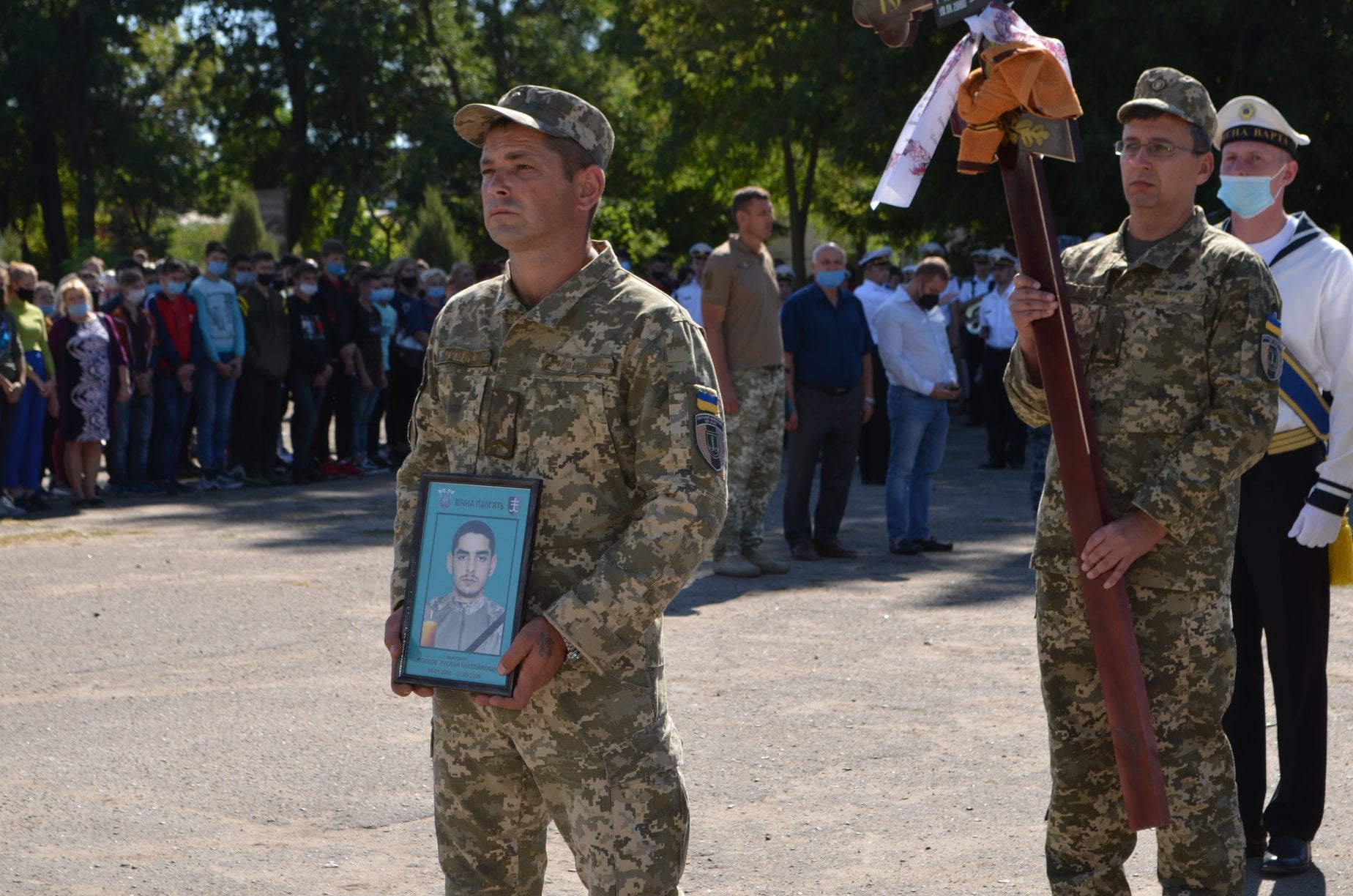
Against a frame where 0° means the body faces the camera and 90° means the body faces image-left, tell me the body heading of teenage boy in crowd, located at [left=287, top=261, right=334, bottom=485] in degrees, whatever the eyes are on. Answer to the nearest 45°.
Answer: approximately 315°

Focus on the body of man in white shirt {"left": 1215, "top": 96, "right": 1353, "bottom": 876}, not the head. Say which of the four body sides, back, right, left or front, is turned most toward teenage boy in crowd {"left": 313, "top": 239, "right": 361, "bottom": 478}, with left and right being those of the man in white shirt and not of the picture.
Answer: right

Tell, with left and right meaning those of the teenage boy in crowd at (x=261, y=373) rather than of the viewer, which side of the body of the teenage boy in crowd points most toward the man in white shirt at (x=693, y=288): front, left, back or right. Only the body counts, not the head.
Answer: left

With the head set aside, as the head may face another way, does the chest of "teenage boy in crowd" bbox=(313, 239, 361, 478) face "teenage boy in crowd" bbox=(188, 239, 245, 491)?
no

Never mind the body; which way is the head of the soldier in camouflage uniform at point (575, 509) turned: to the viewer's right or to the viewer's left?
to the viewer's left

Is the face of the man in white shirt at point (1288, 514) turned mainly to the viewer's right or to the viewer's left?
to the viewer's left

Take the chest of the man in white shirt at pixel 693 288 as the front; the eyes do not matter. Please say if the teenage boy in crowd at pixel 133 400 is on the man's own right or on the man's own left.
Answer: on the man's own right

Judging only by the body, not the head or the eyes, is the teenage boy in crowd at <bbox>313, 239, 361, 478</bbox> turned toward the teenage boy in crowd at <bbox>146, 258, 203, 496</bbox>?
no

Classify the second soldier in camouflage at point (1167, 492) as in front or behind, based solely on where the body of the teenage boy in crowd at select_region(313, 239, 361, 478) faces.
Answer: in front

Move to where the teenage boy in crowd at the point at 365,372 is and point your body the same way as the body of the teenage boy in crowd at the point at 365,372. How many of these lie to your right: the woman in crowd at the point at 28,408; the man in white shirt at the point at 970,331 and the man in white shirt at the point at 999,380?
1

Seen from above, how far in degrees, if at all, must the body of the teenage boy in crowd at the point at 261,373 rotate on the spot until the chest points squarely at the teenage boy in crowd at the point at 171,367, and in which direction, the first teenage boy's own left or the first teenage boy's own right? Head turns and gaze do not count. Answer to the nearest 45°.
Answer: approximately 90° to the first teenage boy's own right

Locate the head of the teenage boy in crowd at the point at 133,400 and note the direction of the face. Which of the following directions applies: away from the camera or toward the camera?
toward the camera

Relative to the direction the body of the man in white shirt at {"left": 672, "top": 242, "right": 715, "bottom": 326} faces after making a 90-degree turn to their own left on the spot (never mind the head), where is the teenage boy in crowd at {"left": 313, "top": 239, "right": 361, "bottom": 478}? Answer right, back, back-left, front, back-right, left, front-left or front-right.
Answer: back

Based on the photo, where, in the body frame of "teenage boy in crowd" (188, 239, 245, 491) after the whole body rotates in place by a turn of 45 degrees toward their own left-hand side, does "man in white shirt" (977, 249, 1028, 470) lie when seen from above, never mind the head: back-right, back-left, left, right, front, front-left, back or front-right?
front

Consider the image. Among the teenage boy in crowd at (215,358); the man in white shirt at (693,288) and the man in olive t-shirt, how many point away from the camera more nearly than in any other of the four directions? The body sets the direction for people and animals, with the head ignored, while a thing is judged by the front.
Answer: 0

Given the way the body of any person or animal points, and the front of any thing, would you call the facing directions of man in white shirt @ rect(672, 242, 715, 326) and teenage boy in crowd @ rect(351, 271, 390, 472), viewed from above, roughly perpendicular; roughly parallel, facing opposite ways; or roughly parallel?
roughly parallel

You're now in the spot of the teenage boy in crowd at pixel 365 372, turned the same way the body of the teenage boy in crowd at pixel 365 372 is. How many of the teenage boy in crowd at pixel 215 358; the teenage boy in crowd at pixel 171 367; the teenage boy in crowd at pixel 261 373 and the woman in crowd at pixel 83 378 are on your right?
4

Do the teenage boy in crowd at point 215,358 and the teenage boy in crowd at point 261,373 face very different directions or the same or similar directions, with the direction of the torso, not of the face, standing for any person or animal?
same or similar directions
